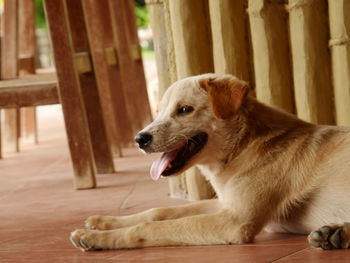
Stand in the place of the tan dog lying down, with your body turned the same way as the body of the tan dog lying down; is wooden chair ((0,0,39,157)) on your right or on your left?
on your right

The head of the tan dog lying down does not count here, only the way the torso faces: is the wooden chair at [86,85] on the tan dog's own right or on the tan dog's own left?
on the tan dog's own right

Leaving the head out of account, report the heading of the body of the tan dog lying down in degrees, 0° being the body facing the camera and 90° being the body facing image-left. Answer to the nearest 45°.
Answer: approximately 90°
